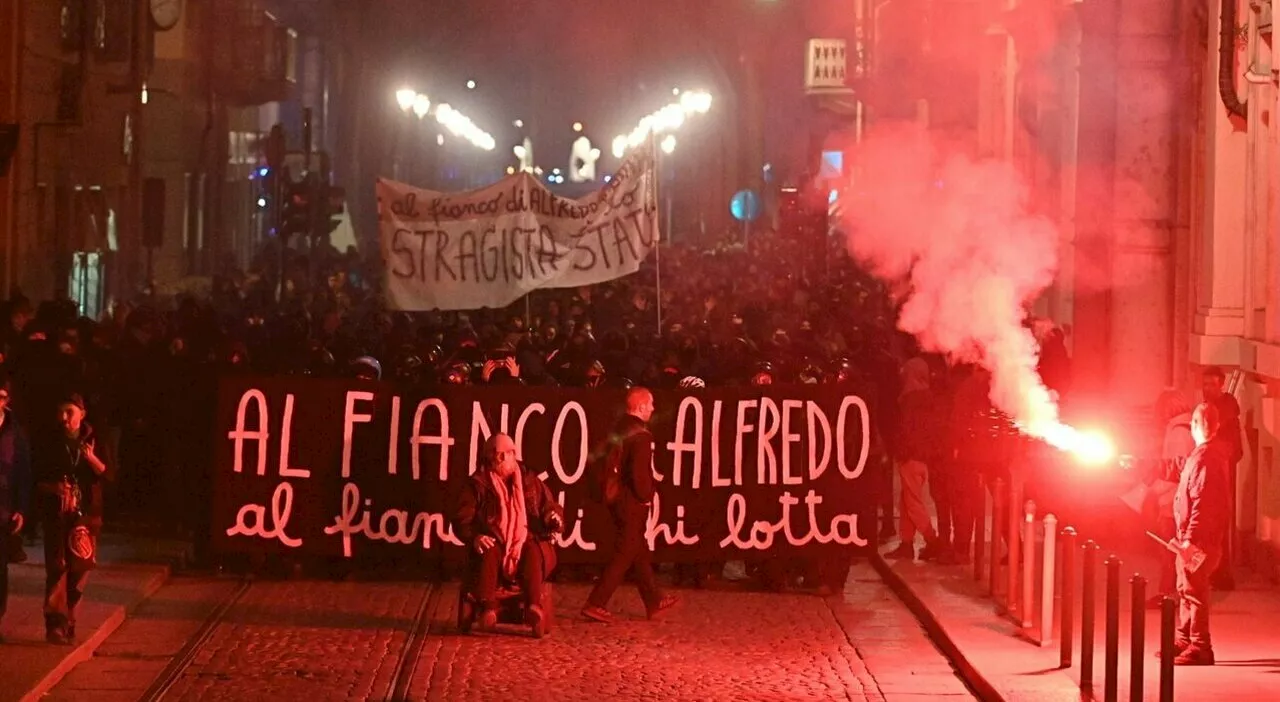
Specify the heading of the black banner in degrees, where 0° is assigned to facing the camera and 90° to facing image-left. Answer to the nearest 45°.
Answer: approximately 0°

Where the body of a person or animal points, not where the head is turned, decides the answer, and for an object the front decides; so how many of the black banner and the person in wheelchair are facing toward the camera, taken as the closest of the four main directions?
2

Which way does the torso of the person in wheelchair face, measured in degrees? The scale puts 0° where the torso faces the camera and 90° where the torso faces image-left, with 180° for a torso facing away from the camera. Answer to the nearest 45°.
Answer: approximately 0°

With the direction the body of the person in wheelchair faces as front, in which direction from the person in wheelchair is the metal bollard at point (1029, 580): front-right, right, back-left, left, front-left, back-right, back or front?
left

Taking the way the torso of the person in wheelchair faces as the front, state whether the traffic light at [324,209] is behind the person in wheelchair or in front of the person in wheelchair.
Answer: behind

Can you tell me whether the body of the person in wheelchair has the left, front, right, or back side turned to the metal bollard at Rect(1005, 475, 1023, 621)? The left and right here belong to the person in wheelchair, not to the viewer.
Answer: left

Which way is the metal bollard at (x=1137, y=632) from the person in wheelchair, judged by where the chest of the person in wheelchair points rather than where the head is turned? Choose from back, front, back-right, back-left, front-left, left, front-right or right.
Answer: front-left
